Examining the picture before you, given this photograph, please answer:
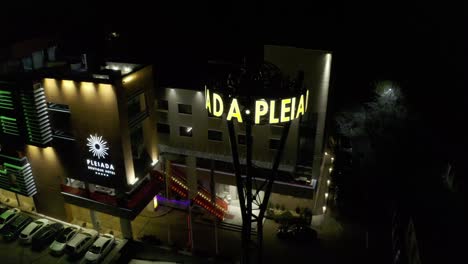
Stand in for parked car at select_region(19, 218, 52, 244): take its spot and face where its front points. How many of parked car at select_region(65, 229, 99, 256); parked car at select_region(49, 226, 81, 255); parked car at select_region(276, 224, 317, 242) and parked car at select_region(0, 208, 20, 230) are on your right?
3

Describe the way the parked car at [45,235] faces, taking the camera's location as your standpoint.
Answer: facing away from the viewer and to the right of the viewer

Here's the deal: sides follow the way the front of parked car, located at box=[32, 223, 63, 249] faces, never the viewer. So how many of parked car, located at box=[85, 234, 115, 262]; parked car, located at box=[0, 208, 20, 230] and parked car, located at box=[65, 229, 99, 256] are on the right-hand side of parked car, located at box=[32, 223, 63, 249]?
2

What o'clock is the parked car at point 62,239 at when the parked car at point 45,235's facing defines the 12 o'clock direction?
the parked car at point 62,239 is roughly at 3 o'clock from the parked car at point 45,235.

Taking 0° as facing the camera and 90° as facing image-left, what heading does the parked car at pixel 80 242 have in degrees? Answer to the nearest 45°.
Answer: approximately 225°

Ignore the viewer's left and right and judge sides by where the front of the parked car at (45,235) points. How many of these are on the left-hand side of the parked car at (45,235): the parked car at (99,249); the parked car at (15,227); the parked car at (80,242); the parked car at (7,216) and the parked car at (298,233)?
2

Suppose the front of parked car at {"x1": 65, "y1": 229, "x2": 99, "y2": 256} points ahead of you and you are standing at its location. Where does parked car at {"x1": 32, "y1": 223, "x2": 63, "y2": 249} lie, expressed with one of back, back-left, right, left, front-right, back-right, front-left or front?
left

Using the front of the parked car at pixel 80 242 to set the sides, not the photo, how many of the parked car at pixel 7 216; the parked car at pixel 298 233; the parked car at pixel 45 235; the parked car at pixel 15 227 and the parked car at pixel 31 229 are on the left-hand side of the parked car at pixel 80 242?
4

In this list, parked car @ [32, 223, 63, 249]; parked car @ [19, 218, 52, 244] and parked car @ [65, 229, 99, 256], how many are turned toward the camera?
0

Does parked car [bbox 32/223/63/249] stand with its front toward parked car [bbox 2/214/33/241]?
no

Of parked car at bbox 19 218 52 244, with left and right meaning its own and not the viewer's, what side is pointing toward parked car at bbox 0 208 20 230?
left

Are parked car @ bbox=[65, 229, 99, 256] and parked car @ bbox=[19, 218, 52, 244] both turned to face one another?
no

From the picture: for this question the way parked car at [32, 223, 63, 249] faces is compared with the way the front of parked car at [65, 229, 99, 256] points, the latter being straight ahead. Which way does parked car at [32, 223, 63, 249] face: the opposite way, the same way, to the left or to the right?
the same way

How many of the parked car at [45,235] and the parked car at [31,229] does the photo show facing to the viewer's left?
0

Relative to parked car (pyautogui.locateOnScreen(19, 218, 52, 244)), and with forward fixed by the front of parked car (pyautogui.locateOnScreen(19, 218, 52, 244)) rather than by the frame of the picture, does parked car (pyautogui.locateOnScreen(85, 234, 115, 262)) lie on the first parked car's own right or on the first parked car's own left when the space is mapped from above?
on the first parked car's own right

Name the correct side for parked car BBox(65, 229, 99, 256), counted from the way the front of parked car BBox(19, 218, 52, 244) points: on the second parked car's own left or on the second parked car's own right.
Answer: on the second parked car's own right

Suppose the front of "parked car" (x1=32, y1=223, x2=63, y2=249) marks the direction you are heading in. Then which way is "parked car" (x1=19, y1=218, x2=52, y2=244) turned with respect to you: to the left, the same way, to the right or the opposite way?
the same way

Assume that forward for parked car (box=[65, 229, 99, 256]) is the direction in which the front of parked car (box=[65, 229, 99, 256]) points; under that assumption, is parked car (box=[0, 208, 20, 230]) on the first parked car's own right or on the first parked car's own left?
on the first parked car's own left

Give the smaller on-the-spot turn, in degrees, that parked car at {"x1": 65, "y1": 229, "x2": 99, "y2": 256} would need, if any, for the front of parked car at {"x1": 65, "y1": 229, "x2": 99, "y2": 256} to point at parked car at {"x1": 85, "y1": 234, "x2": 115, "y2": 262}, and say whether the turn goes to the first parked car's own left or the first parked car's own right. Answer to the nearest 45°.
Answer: approximately 90° to the first parked car's own right

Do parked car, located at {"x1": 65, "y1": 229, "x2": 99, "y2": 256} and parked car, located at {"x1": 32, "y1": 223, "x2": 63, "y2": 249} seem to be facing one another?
no

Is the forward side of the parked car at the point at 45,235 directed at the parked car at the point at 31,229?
no

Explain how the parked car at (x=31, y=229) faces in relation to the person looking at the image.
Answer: facing away from the viewer and to the right of the viewer
